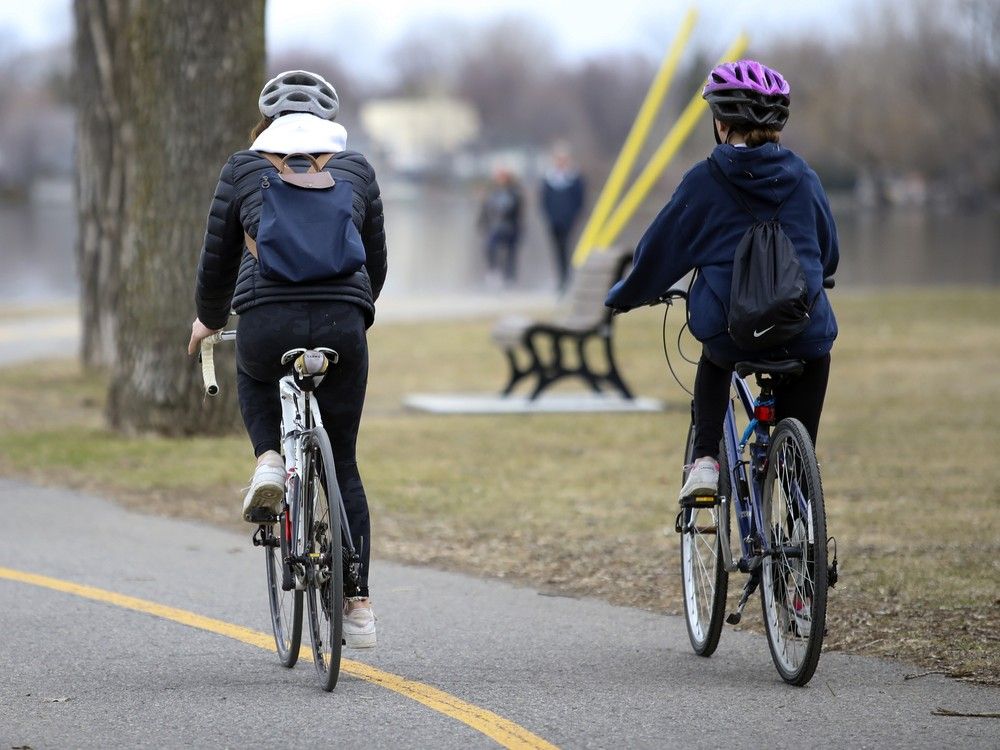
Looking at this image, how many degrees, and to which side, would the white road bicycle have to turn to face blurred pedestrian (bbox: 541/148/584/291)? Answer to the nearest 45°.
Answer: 0° — it already faces them

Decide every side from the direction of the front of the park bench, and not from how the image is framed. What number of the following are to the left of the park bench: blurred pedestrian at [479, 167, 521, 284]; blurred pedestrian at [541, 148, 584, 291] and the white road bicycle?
1

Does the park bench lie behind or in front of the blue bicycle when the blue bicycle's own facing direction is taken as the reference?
in front

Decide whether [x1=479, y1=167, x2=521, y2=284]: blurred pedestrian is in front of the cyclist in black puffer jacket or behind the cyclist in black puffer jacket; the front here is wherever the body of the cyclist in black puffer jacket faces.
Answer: in front

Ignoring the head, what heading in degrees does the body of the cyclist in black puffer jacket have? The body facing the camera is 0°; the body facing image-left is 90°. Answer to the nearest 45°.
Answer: approximately 180°

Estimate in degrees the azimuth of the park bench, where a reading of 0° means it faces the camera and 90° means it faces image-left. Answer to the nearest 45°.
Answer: approximately 90°

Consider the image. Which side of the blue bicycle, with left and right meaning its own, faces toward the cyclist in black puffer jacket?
left

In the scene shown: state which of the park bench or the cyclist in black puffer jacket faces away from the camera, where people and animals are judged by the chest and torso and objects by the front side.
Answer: the cyclist in black puffer jacket

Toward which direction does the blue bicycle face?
away from the camera

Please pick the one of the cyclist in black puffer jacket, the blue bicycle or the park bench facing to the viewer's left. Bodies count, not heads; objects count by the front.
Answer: the park bench

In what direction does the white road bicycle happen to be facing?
away from the camera

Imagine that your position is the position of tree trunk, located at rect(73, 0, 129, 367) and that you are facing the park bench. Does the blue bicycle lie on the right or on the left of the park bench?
right

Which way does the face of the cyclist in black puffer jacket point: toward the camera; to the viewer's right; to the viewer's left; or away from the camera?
away from the camera

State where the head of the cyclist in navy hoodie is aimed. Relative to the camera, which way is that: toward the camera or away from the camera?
away from the camera

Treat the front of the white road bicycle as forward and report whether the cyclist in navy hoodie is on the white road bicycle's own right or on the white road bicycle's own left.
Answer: on the white road bicycle's own right
